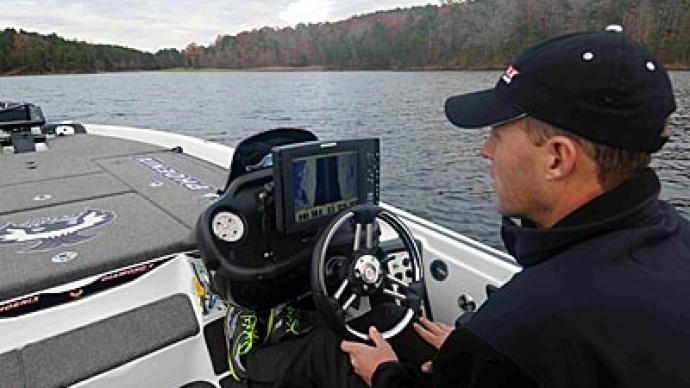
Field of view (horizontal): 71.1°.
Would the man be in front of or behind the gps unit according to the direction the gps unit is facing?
in front

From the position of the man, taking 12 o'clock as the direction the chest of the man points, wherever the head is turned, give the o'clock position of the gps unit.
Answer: The gps unit is roughly at 12 o'clock from the man.

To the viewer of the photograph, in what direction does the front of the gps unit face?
facing the viewer and to the right of the viewer

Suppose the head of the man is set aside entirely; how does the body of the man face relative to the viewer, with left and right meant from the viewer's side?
facing away from the viewer and to the left of the viewer

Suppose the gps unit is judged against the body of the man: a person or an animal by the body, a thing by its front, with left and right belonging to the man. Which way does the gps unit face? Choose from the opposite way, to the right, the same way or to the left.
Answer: the opposite way

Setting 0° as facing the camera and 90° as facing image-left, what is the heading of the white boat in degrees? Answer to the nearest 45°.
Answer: approximately 135°

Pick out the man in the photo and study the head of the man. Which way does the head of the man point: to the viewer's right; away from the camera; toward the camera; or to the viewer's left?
to the viewer's left
